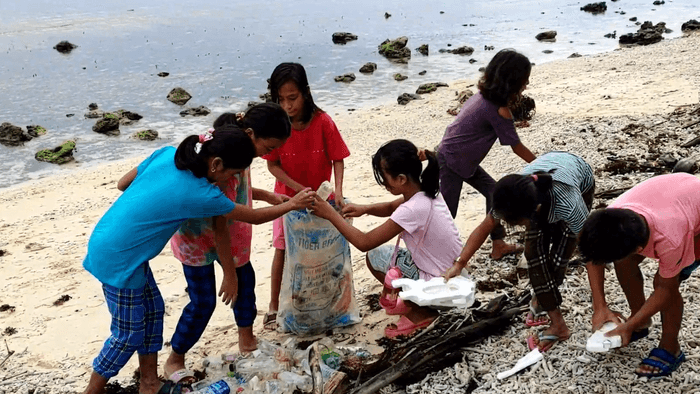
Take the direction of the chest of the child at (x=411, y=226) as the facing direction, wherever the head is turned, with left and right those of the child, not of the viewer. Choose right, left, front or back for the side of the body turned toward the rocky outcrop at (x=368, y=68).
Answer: right

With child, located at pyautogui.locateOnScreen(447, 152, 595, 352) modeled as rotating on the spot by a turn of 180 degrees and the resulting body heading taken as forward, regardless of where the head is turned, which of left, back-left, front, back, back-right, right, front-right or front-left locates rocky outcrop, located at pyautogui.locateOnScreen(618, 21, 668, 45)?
front-left

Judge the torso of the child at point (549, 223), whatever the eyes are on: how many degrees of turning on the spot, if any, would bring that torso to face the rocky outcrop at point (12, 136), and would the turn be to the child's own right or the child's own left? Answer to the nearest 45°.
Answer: approximately 90° to the child's own right

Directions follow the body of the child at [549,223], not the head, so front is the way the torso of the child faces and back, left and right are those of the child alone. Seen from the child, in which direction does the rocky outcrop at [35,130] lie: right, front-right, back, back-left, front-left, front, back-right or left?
right

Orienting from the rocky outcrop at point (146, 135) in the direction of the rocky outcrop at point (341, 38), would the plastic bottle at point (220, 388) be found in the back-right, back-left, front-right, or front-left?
back-right

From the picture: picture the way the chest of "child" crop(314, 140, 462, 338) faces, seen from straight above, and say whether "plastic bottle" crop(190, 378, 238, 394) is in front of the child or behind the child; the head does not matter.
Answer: in front

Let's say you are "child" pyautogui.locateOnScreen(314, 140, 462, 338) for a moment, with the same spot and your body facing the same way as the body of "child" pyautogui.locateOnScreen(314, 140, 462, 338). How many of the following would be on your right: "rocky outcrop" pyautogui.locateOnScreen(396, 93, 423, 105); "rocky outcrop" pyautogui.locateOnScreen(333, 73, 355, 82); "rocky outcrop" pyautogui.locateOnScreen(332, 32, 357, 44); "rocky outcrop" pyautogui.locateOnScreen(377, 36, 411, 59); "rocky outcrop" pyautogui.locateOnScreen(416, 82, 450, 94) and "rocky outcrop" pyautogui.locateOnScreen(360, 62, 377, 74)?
6

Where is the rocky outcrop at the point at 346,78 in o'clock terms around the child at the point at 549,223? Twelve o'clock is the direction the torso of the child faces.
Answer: The rocky outcrop is roughly at 4 o'clock from the child.

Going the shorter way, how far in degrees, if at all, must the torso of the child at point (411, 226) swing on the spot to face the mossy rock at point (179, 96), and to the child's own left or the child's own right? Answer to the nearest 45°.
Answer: approximately 90° to the child's own right

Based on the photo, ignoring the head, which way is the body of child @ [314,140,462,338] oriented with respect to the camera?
to the viewer's left

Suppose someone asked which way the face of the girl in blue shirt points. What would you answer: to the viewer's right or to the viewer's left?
to the viewer's right

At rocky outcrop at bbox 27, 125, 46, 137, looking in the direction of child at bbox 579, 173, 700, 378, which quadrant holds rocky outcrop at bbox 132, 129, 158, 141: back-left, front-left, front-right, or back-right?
front-left

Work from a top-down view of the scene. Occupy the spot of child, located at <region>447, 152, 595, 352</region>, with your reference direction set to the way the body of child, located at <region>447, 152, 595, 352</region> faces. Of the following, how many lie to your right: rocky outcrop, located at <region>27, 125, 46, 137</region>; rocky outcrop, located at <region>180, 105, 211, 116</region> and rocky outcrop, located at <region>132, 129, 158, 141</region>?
3

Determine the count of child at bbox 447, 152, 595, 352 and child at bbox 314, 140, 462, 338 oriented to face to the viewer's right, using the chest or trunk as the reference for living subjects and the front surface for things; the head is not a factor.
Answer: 0

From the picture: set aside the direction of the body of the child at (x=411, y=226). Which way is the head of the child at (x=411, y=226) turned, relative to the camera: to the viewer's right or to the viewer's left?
to the viewer's left

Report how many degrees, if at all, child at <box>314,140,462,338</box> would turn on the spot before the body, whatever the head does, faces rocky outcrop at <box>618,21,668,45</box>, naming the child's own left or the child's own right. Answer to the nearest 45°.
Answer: approximately 135° to the child's own right

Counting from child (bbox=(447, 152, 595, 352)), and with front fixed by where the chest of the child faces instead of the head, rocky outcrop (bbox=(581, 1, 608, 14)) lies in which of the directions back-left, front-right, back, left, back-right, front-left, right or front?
back-right

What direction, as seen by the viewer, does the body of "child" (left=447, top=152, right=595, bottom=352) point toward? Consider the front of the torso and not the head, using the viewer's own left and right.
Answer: facing the viewer and to the left of the viewer

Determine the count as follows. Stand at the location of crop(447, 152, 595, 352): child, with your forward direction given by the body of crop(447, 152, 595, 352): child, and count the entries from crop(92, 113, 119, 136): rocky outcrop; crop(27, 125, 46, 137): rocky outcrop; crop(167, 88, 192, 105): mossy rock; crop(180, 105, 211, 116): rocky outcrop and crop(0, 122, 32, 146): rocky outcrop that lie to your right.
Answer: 5

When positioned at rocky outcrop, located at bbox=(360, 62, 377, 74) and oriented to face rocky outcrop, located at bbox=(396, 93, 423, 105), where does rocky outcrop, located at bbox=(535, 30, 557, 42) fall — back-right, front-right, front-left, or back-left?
back-left
